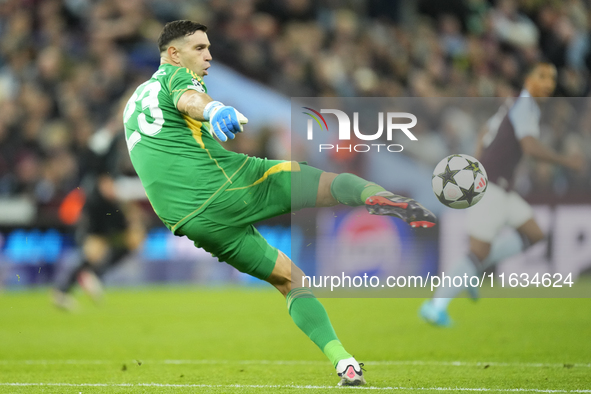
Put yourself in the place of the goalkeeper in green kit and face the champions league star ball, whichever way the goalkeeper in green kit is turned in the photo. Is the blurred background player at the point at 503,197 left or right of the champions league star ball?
left

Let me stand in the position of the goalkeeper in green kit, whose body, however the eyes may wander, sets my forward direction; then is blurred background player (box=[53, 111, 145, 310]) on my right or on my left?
on my left

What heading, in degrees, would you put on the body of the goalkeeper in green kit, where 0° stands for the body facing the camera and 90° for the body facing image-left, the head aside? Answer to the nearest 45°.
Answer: approximately 270°

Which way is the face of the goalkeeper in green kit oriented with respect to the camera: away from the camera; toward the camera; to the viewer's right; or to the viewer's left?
to the viewer's right

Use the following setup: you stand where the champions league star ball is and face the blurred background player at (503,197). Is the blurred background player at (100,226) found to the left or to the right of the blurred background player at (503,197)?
left

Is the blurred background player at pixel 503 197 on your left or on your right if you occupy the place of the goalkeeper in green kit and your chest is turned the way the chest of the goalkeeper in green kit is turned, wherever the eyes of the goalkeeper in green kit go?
on your left

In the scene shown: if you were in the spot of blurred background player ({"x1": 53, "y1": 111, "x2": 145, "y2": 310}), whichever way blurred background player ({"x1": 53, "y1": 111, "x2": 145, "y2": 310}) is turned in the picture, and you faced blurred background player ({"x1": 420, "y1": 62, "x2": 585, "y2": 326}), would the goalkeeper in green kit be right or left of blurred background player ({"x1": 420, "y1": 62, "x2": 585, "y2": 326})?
right
